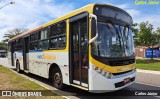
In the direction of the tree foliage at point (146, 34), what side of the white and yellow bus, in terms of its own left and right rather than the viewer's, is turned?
left

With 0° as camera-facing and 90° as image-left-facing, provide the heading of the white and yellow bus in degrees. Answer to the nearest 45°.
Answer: approximately 315°
